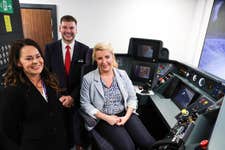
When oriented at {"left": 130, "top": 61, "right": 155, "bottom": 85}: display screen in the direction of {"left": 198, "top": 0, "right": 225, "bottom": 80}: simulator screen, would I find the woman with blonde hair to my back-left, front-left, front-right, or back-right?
back-right

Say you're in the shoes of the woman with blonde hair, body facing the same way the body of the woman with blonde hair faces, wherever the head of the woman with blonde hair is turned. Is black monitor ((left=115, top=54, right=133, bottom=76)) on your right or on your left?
on your left

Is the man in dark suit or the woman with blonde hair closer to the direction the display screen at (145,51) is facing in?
the woman with blonde hair

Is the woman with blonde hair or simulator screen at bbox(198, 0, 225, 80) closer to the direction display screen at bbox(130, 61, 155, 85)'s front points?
the woman with blonde hair

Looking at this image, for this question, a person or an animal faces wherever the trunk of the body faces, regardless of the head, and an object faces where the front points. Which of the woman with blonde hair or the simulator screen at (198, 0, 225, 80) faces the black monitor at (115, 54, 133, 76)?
the simulator screen
